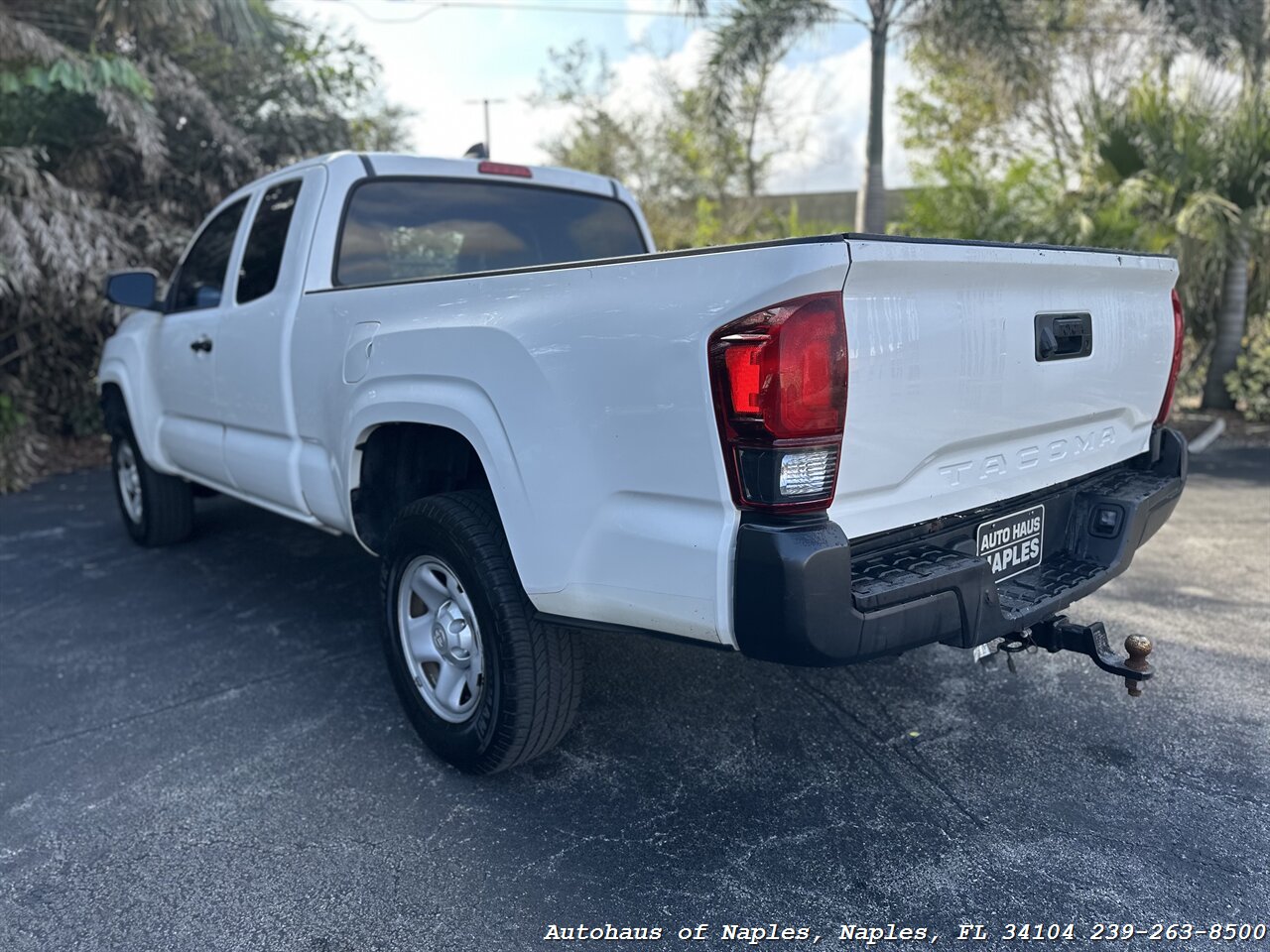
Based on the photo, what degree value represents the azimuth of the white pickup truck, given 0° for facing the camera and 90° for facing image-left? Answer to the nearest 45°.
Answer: approximately 135°

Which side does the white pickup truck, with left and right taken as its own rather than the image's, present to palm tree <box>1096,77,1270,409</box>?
right

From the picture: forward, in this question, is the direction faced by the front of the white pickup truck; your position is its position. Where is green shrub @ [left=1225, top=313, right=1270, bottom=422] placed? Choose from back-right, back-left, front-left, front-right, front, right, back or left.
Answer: right

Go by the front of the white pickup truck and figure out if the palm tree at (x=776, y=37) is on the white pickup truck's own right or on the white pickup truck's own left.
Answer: on the white pickup truck's own right
